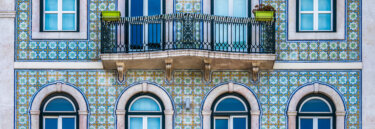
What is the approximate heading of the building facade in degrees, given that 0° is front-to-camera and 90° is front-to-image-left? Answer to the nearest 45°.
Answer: approximately 0°
